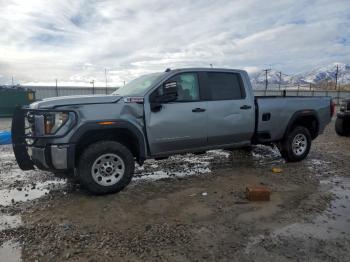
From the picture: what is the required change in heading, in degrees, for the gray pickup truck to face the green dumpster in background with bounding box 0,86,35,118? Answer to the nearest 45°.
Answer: approximately 90° to its right

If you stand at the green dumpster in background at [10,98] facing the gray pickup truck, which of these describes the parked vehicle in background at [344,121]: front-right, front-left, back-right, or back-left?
front-left

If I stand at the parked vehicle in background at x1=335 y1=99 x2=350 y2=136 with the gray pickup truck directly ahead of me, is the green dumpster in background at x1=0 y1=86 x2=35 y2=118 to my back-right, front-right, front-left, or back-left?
front-right

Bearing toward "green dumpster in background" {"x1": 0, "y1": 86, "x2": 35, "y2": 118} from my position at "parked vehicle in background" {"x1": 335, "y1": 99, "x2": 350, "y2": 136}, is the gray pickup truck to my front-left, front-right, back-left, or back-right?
front-left

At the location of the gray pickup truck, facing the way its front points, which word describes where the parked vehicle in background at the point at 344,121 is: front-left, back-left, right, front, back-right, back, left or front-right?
back

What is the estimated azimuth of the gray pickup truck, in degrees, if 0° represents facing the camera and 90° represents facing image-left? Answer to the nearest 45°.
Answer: approximately 45°
